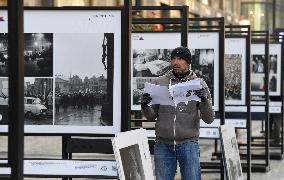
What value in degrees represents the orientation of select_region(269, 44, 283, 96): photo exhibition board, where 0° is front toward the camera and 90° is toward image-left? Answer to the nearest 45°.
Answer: approximately 0°

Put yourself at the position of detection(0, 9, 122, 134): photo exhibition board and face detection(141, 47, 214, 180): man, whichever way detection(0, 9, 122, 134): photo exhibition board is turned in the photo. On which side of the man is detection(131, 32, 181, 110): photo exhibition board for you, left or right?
left

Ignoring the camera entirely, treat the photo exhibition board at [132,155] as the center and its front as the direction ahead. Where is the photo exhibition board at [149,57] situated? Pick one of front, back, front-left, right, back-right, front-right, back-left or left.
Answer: back

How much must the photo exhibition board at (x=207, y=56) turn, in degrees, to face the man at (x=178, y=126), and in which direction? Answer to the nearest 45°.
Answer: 0° — it already faces them
